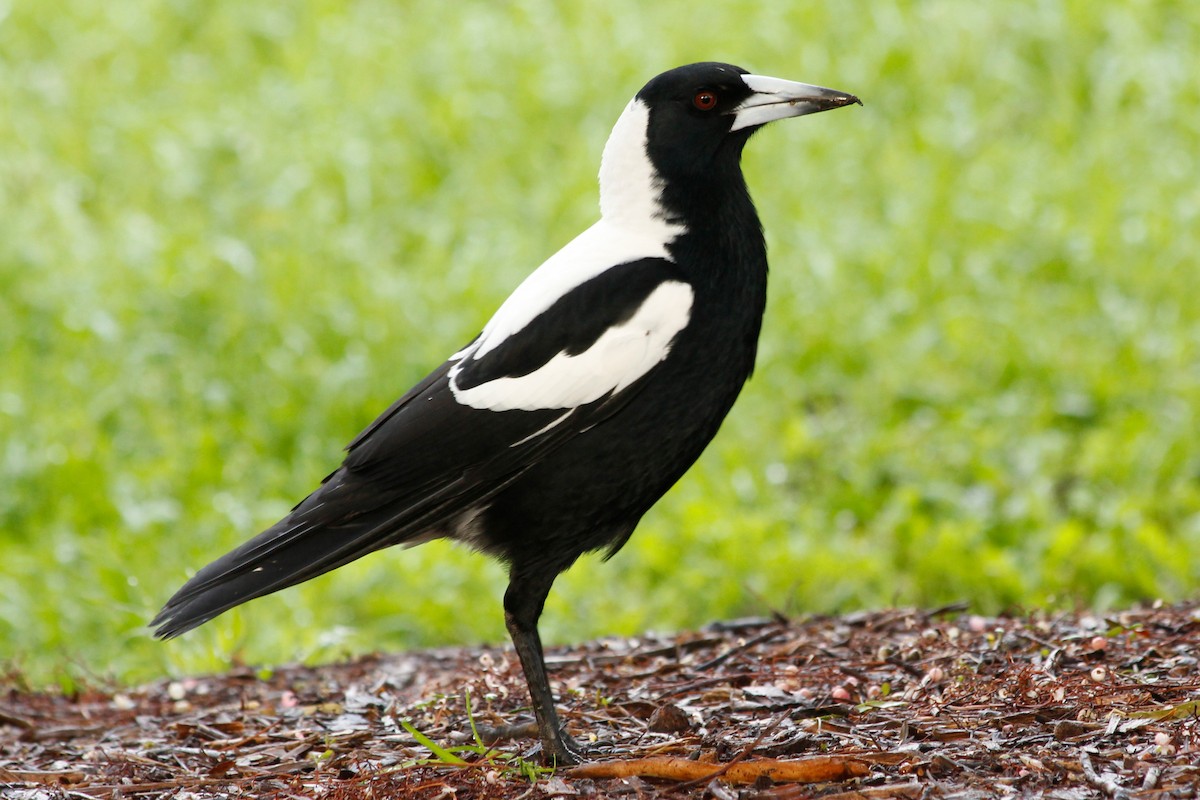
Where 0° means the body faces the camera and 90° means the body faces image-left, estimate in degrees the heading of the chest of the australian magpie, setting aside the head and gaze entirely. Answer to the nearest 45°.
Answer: approximately 270°
